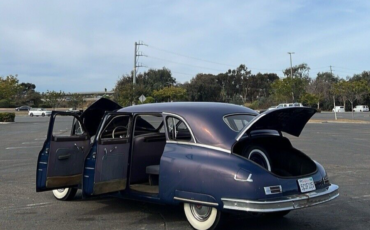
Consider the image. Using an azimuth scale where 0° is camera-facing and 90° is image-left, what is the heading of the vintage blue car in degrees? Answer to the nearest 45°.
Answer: approximately 135°
